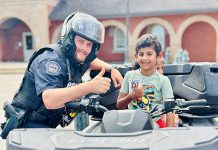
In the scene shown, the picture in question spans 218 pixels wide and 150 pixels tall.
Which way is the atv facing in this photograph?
toward the camera

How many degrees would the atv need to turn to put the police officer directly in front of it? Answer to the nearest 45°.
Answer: approximately 135° to its right
